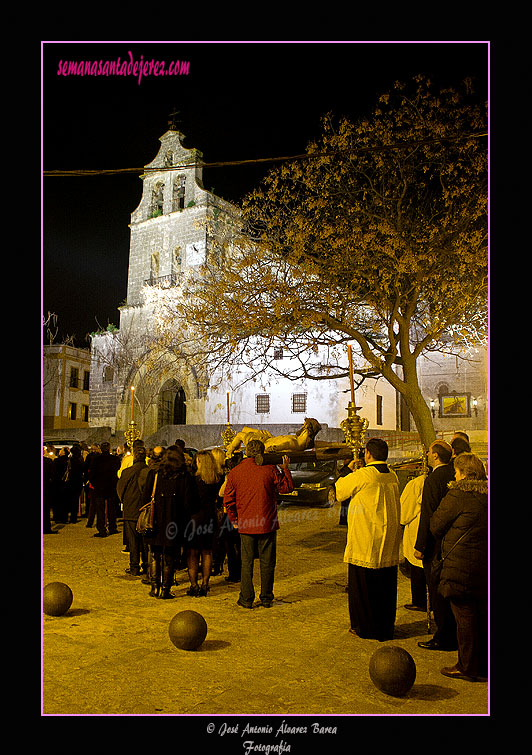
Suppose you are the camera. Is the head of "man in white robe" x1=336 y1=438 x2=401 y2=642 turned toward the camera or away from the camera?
away from the camera

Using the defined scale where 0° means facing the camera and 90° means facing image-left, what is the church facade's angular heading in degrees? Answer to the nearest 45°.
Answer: approximately 45°

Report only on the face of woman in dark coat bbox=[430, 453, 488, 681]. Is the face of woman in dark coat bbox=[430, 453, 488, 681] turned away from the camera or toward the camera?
away from the camera

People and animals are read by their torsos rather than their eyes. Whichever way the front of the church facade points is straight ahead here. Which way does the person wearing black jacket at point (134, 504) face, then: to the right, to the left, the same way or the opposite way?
the opposite way

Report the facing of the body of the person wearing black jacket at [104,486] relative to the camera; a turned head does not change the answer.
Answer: away from the camera

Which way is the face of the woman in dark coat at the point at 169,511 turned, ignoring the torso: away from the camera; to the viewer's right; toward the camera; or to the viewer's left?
away from the camera

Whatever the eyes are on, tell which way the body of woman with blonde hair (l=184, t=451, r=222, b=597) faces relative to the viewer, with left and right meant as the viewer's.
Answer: facing away from the viewer

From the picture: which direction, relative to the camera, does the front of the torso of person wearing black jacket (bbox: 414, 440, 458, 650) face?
to the viewer's left

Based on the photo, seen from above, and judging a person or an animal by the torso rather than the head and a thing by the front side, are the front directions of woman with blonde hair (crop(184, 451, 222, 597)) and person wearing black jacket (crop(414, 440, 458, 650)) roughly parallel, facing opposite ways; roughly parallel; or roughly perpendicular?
roughly perpendicular
